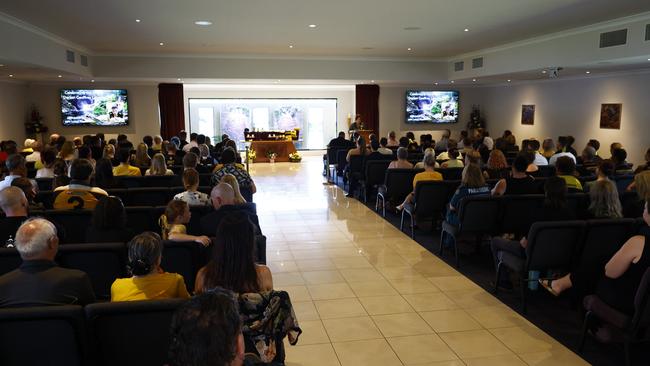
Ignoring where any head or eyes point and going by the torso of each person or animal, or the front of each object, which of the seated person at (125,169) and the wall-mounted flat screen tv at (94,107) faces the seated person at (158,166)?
the wall-mounted flat screen tv

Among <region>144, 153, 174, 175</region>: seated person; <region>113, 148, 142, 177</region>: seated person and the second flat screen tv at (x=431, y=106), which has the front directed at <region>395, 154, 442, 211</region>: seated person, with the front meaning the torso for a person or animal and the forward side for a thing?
the second flat screen tv

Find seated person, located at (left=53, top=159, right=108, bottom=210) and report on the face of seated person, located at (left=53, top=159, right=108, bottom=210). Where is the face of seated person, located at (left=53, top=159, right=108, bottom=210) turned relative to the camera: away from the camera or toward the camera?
away from the camera

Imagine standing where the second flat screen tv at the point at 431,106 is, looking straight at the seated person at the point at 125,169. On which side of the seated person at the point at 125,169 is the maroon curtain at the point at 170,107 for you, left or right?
right

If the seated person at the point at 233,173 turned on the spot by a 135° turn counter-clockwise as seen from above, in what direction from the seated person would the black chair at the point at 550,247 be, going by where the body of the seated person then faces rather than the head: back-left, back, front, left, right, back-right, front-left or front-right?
left

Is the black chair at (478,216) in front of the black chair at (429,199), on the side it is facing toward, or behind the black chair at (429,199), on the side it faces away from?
behind

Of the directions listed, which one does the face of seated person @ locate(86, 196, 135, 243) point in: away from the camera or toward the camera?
away from the camera

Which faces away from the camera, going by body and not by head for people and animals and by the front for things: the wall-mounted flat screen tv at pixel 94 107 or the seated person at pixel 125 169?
the seated person

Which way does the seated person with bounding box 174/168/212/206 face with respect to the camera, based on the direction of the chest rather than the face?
away from the camera

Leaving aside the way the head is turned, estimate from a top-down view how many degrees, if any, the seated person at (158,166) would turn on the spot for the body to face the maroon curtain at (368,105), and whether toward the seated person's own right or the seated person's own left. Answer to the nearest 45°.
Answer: approximately 45° to the seated person's own right

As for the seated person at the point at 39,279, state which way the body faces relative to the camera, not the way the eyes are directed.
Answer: away from the camera

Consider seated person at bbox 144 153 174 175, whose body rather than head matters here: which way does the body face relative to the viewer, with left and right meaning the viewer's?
facing away from the viewer

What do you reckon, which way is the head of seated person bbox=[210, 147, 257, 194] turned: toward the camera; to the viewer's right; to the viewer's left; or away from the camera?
away from the camera

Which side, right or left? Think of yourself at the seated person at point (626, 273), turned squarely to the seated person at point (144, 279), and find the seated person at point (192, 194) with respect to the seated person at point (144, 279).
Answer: right

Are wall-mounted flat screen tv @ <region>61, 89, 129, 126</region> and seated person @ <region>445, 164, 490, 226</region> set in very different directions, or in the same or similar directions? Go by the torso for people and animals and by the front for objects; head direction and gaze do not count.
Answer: very different directions
